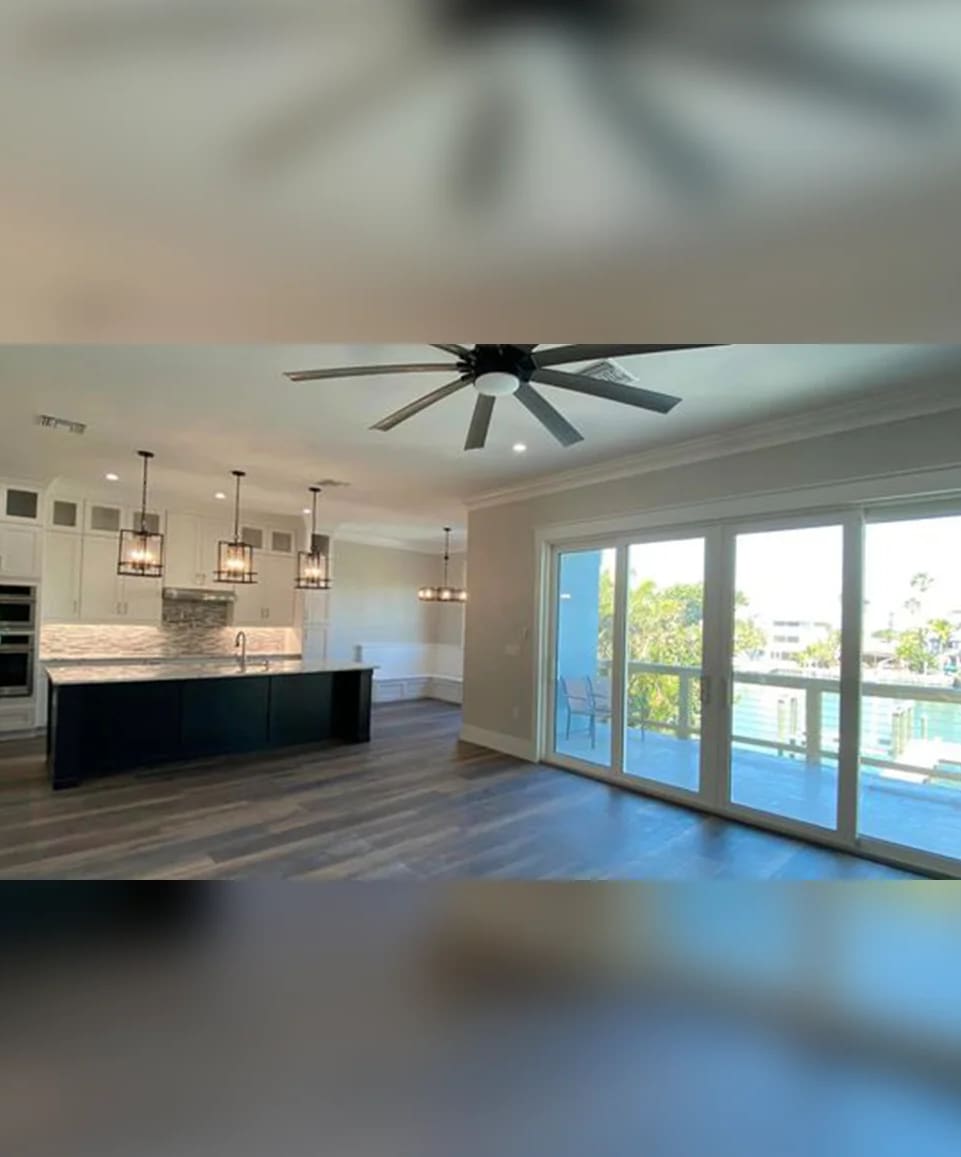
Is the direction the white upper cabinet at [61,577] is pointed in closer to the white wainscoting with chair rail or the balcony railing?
the balcony railing

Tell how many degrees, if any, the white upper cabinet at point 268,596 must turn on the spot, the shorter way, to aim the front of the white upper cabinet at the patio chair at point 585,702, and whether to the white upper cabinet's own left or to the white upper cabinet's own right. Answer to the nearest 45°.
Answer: approximately 45° to the white upper cabinet's own left

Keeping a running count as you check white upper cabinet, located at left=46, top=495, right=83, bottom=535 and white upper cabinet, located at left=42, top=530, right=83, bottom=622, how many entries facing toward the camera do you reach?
2

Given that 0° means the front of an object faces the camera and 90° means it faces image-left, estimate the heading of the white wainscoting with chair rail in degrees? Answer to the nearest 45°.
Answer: approximately 0°

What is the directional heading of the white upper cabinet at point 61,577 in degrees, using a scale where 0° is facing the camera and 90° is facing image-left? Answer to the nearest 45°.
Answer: approximately 0°

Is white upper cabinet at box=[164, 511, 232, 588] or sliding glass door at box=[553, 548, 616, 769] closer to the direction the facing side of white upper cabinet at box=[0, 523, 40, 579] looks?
the sliding glass door
